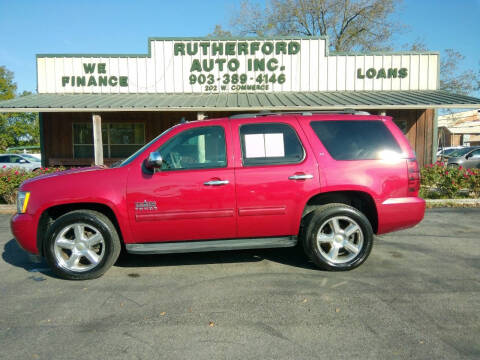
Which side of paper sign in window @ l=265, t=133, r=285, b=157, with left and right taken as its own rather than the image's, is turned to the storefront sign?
back

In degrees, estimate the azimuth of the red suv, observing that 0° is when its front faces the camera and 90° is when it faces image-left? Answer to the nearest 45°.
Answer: approximately 90°

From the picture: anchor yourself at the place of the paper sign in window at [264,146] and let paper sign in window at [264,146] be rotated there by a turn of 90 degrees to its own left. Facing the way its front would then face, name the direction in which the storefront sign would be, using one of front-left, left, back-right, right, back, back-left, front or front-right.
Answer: left

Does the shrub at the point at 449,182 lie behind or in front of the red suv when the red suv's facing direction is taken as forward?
behind

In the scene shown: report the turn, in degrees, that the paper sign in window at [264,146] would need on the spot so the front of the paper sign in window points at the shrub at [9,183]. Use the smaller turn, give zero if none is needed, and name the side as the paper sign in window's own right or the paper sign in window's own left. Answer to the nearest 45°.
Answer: approximately 135° to the paper sign in window's own right

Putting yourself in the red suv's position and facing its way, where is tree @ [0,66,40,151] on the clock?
The tree is roughly at 2 o'clock from the red suv.

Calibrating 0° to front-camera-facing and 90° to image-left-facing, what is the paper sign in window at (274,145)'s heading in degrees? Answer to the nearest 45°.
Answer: approximately 0°

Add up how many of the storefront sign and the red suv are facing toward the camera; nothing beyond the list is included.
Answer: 1

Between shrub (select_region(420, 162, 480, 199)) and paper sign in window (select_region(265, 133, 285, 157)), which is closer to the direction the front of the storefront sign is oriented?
the paper sign in window

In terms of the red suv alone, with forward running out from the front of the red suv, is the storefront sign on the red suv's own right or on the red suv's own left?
on the red suv's own right
